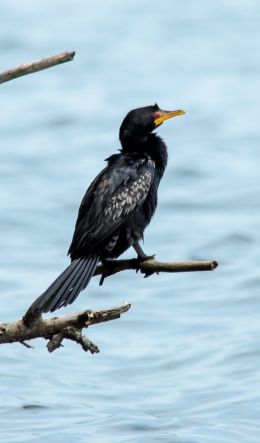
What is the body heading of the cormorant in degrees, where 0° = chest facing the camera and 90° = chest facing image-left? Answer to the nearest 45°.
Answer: approximately 270°
